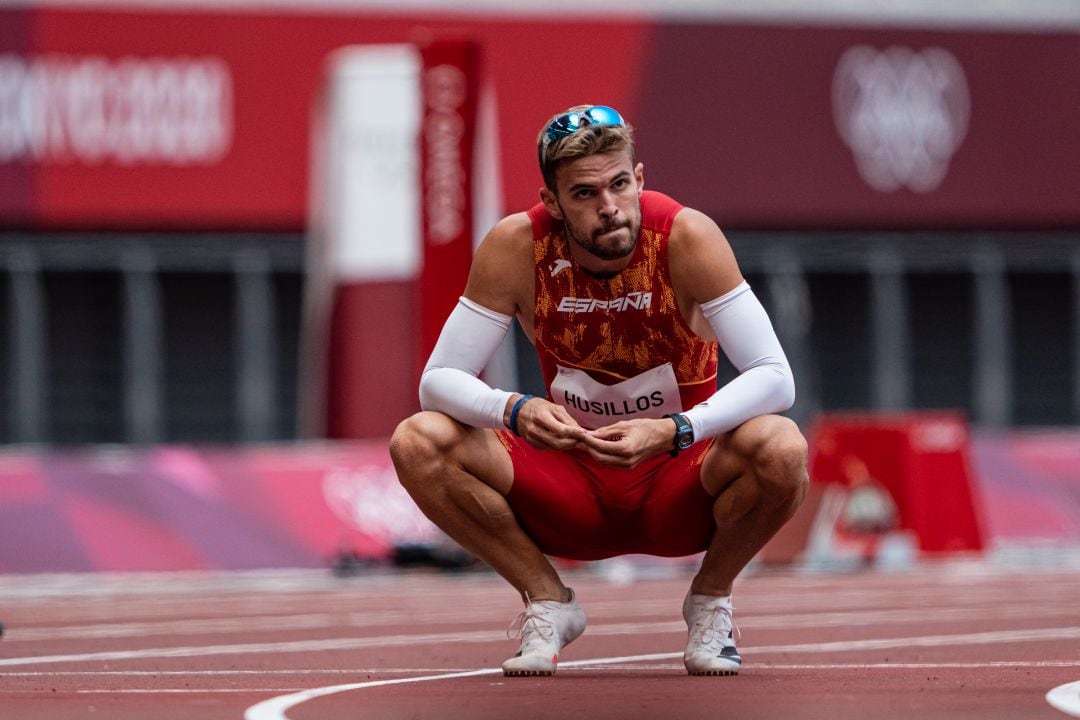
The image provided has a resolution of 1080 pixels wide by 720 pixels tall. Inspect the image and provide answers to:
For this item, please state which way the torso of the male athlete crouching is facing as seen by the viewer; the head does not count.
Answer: toward the camera

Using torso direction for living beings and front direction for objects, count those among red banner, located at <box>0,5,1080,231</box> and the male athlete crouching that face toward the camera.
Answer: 2

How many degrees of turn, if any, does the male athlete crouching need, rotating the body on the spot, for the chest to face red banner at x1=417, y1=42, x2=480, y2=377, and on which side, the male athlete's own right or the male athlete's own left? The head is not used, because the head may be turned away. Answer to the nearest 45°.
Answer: approximately 180°

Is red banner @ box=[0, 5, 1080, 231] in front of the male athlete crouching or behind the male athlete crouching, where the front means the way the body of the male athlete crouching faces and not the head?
behind
